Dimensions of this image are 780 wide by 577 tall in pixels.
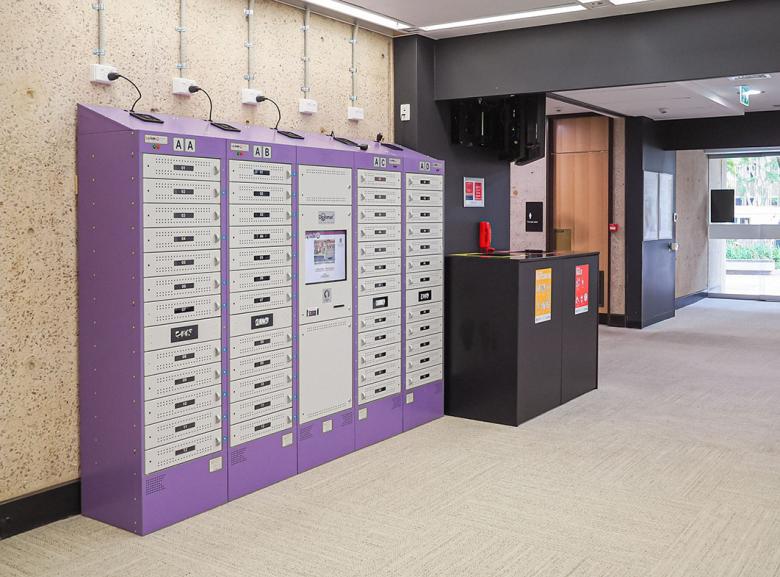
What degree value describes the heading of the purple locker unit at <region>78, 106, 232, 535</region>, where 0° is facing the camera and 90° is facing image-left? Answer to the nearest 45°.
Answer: approximately 315°

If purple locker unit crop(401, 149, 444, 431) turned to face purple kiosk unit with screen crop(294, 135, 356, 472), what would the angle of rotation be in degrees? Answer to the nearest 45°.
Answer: approximately 90° to its right

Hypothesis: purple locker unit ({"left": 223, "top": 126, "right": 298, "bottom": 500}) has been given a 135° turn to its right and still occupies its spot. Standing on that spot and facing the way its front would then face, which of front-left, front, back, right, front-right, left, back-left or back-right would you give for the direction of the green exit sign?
back-right

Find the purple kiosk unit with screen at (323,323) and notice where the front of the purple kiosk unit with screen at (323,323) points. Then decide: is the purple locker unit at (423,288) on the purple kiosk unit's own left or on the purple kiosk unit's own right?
on the purple kiosk unit's own left

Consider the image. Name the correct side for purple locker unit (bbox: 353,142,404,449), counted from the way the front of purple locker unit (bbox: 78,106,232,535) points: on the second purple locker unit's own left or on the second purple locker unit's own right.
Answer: on the second purple locker unit's own left

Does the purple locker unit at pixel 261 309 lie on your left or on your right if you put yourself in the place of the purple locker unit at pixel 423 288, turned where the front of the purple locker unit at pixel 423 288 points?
on your right
